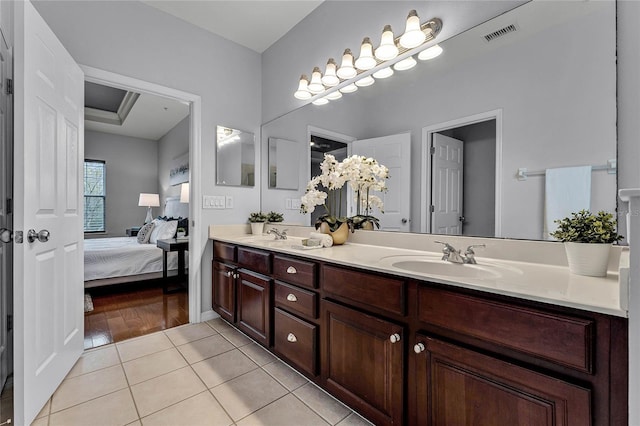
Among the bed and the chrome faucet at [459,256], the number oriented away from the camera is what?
0

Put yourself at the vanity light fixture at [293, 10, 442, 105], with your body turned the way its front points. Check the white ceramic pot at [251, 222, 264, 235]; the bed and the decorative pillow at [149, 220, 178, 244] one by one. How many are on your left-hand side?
0

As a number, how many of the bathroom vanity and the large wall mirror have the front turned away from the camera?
0

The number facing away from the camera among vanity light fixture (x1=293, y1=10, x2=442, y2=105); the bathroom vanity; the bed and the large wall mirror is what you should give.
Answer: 0

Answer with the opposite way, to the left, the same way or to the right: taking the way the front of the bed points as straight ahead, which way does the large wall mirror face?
the same way

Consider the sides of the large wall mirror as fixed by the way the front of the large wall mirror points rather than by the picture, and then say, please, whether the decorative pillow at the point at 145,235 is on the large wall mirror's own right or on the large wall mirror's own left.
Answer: on the large wall mirror's own right

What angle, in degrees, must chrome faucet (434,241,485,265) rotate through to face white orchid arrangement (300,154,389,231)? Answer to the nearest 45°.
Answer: approximately 90° to its right

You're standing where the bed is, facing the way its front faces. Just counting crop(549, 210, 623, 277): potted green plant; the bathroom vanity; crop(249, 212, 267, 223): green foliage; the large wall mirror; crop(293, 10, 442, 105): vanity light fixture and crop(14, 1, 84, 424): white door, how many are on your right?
0

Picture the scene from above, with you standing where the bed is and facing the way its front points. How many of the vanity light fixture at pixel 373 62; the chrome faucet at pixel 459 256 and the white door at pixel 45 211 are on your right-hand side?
0

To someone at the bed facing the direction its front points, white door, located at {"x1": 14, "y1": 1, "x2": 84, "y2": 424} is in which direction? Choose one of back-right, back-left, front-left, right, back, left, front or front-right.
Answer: left

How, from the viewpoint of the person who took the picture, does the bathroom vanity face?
facing the viewer and to the left of the viewer

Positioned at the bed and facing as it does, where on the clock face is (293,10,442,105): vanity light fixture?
The vanity light fixture is roughly at 8 o'clock from the bed.

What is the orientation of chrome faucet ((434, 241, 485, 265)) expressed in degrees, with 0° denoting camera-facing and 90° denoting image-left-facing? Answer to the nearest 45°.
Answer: approximately 45°

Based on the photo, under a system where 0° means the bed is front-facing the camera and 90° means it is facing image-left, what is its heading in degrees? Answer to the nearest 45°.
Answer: approximately 90°

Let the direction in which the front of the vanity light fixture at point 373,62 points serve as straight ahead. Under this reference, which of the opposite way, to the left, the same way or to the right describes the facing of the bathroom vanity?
the same way
